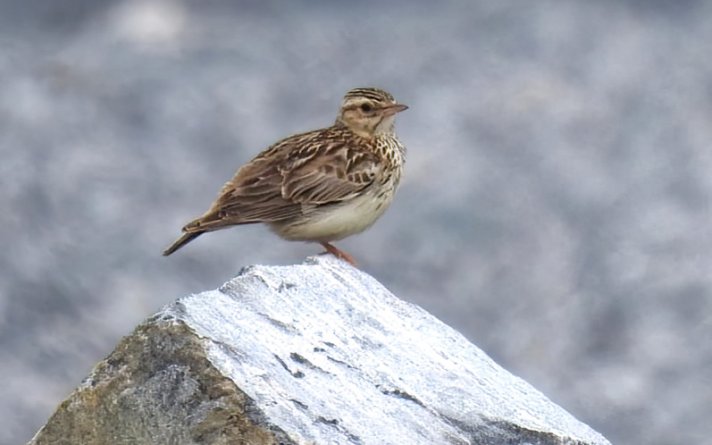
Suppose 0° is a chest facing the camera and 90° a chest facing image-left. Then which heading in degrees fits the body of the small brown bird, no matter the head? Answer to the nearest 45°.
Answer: approximately 270°
